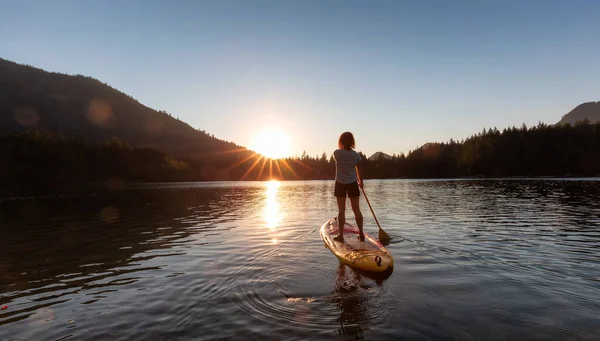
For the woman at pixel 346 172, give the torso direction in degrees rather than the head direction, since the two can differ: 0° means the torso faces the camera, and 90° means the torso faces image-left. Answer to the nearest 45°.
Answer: approximately 180°

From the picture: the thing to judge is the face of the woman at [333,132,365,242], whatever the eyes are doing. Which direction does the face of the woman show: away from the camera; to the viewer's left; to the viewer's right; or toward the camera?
away from the camera
